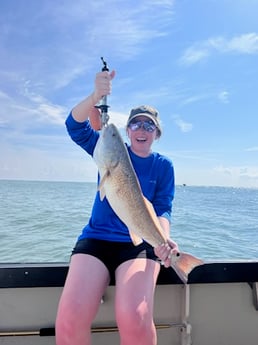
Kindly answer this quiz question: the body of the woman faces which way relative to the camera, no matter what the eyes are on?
toward the camera
